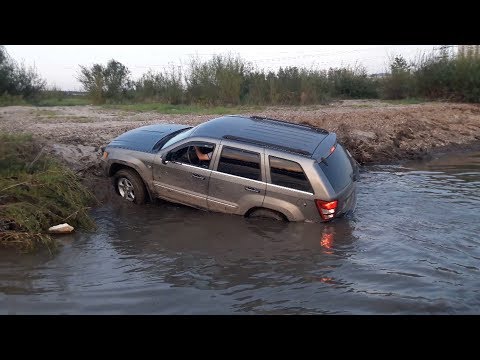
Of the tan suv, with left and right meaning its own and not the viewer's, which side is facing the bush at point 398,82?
right

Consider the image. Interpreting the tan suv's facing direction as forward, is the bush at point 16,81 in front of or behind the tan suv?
in front

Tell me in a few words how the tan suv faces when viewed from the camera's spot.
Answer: facing away from the viewer and to the left of the viewer
